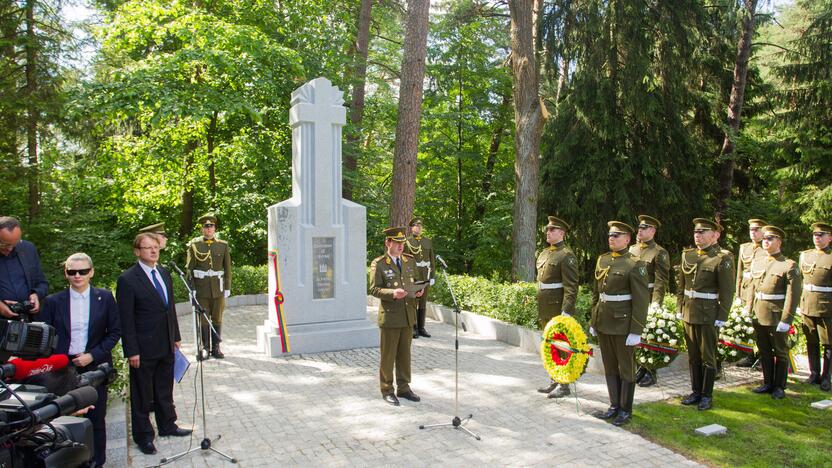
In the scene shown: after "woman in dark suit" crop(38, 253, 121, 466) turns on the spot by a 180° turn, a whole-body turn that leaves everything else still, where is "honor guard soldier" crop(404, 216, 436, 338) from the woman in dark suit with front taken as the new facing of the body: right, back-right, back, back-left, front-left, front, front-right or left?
front-right

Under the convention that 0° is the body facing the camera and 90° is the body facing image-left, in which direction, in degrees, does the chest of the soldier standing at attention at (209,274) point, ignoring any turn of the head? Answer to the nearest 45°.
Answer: approximately 0°

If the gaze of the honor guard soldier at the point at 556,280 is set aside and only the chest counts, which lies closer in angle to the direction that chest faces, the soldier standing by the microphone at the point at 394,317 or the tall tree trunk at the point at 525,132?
the soldier standing by the microphone

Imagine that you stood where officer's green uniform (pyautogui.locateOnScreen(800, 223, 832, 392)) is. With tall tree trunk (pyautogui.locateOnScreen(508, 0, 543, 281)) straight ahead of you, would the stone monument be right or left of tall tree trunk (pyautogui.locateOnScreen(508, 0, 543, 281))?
left

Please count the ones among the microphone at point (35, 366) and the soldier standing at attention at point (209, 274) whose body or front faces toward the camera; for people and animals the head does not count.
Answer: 1

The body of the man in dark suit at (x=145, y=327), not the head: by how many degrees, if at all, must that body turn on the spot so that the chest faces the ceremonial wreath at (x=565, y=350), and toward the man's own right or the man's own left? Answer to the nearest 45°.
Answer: approximately 45° to the man's own left

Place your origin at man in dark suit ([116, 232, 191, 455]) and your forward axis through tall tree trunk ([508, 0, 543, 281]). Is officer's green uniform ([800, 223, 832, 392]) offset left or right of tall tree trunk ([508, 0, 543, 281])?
right

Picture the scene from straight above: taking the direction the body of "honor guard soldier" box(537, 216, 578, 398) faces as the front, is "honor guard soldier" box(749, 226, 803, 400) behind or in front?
behind

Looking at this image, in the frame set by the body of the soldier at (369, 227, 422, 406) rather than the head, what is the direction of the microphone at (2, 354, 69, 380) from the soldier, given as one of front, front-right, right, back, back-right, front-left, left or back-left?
right

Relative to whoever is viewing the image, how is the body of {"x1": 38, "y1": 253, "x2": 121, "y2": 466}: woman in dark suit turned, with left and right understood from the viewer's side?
facing the viewer

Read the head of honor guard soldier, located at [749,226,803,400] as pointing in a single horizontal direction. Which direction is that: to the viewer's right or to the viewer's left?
to the viewer's left

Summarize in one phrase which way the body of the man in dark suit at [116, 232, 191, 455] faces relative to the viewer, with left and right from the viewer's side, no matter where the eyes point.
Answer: facing the viewer and to the right of the viewer

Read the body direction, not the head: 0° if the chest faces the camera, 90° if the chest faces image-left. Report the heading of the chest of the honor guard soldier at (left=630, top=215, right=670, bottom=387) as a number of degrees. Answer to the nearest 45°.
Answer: approximately 45°

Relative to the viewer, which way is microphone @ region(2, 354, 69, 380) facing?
to the viewer's right

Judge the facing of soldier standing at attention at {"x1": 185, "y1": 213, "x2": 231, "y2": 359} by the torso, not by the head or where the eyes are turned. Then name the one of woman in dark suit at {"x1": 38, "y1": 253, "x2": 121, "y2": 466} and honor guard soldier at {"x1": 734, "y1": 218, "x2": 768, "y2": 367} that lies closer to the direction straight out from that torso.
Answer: the woman in dark suit
